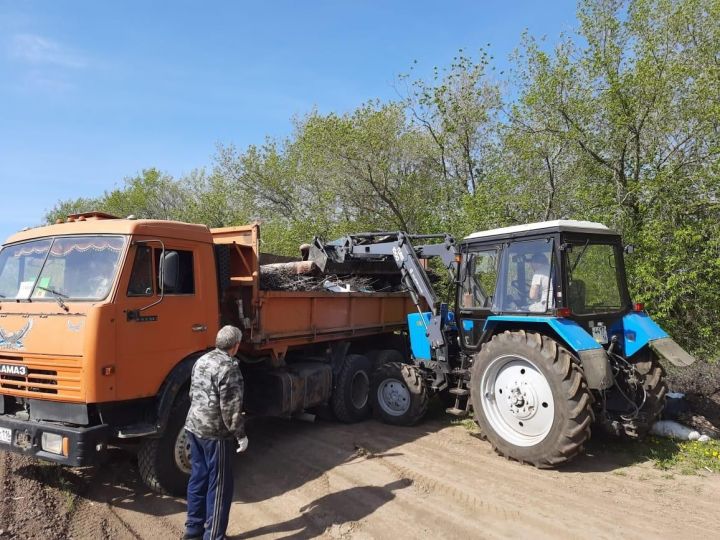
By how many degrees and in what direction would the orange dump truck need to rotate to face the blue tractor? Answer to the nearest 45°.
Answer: approximately 135° to its left

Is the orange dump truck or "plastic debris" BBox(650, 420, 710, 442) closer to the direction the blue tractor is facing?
the orange dump truck

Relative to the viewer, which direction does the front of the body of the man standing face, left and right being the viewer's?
facing away from the viewer and to the right of the viewer

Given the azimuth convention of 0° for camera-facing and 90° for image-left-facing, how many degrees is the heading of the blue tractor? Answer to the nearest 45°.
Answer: approximately 135°

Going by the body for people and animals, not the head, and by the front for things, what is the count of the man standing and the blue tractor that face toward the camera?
0

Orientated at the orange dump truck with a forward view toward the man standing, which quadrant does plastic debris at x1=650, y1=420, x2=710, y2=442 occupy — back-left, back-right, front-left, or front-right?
front-left

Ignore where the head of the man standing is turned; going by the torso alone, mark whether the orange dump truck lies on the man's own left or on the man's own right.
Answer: on the man's own left

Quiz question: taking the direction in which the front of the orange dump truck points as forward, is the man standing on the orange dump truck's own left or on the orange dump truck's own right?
on the orange dump truck's own left

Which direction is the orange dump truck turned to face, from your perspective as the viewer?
facing the viewer and to the left of the viewer
